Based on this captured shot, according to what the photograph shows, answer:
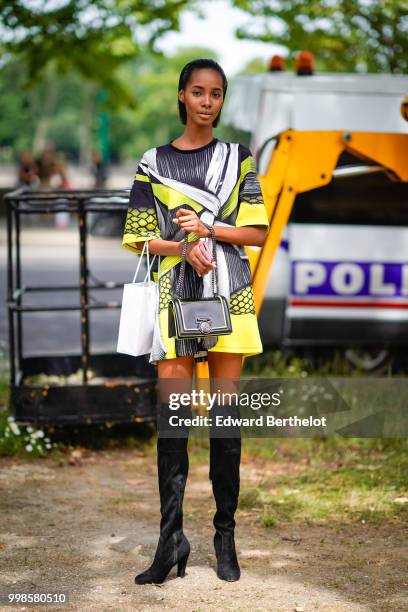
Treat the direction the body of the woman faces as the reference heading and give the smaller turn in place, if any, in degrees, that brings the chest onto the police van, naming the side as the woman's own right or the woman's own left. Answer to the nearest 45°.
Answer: approximately 180°

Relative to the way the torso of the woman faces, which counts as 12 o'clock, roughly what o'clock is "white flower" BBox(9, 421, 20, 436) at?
The white flower is roughly at 5 o'clock from the woman.

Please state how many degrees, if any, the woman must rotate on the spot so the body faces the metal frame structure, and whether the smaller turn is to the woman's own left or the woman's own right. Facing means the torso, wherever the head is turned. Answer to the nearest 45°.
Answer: approximately 180°

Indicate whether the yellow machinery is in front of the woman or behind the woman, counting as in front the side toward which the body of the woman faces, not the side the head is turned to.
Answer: behind

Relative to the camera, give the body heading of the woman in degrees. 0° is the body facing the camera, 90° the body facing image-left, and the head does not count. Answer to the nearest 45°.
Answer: approximately 0°
